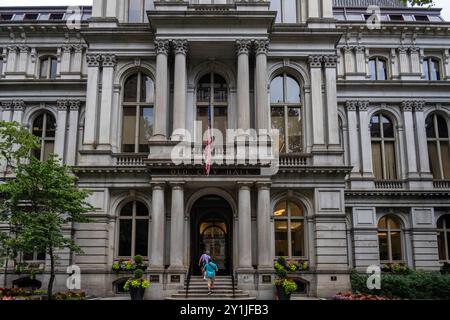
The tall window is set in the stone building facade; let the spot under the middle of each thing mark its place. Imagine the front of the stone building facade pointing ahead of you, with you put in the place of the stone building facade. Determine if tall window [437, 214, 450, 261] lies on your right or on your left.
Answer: on your left

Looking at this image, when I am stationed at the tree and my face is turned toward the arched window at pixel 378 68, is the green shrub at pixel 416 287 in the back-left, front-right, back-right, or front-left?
front-right

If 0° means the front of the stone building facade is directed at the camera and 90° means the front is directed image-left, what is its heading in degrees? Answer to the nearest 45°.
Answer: approximately 0°

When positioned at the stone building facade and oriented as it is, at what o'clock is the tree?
The tree is roughly at 2 o'clock from the stone building facade.
